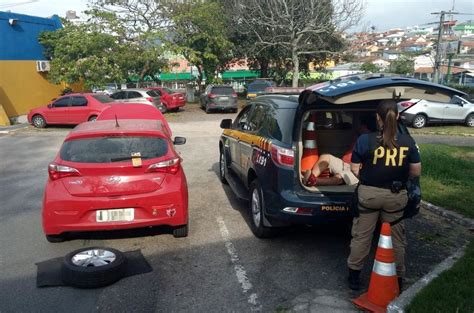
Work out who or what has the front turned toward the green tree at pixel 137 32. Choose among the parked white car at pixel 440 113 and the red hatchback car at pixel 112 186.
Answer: the red hatchback car

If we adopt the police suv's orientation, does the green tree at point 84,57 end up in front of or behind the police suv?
in front

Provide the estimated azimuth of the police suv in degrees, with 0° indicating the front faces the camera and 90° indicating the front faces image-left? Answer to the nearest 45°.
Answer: approximately 135°

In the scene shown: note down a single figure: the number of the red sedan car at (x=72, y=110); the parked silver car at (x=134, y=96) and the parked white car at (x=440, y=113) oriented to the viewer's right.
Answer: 1

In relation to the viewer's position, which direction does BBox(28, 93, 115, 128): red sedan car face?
facing to the left of the viewer

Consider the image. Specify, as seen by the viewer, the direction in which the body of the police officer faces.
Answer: away from the camera

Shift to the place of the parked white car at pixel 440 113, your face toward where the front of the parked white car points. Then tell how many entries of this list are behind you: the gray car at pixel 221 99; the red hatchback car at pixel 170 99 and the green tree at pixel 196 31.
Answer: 3

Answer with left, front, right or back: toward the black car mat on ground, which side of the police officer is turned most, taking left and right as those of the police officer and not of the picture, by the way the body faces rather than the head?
left

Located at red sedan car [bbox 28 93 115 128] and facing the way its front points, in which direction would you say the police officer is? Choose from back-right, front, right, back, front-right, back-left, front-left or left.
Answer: left

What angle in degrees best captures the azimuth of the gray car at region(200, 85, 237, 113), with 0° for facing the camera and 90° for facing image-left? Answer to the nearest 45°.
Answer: approximately 180°

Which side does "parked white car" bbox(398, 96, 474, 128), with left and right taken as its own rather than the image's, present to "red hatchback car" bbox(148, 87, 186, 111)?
back

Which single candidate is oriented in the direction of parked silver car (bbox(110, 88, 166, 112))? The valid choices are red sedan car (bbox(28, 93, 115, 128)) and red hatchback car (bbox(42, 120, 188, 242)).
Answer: red hatchback car (bbox(42, 120, 188, 242))

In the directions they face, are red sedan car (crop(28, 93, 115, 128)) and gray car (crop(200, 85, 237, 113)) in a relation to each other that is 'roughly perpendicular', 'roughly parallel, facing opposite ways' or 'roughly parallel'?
roughly perpendicular

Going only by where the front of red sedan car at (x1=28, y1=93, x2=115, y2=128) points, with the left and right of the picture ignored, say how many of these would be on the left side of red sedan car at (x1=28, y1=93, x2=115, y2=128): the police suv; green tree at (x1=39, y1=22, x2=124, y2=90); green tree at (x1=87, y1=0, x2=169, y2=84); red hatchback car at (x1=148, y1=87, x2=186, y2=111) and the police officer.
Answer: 2

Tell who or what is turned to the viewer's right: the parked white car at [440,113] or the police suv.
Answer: the parked white car

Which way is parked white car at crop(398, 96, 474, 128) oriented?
to the viewer's right

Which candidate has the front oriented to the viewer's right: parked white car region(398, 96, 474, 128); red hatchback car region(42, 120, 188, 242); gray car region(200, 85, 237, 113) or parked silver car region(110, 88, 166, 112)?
the parked white car

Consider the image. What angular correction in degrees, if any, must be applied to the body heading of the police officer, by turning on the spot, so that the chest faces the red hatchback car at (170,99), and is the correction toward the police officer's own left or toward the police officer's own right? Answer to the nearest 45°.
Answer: approximately 45° to the police officer's own left

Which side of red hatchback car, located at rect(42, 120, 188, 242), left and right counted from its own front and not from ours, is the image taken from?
back
